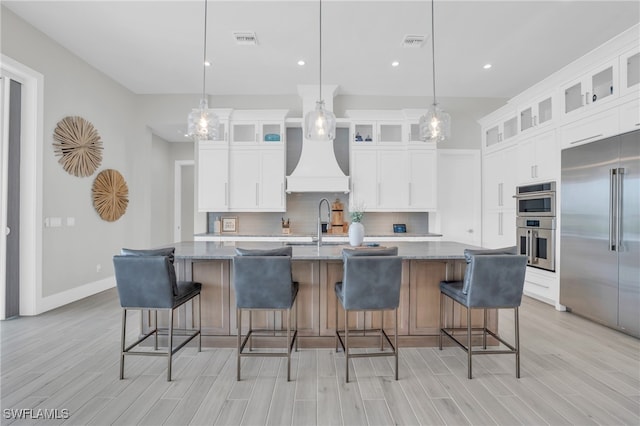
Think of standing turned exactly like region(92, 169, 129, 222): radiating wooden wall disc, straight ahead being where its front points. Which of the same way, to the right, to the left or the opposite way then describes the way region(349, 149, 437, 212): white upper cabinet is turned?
to the right

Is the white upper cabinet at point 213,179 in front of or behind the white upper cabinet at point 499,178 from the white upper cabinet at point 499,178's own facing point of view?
in front

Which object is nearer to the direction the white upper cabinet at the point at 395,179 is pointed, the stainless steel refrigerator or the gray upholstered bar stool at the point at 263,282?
the gray upholstered bar stool

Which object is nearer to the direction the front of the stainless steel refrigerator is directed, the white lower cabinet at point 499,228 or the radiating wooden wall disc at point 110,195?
the radiating wooden wall disc

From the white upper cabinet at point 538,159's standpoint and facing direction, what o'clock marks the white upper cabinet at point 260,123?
the white upper cabinet at point 260,123 is roughly at 1 o'clock from the white upper cabinet at point 538,159.

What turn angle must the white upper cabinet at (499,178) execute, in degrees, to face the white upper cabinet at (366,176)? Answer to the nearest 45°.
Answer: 0° — it already faces it

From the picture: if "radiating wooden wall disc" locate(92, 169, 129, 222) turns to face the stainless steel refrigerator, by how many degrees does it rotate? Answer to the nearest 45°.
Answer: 0° — it already faces it

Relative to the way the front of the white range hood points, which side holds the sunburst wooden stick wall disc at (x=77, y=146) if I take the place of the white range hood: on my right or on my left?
on my right

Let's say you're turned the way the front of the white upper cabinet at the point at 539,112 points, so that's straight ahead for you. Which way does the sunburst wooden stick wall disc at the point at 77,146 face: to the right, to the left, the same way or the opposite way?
the opposite way

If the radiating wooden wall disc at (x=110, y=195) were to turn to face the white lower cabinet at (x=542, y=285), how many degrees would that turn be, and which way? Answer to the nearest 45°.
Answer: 0° — it already faces it

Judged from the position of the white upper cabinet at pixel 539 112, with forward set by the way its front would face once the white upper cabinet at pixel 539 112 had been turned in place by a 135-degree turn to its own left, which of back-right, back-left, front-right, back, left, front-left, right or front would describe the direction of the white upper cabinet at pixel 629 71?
front-right

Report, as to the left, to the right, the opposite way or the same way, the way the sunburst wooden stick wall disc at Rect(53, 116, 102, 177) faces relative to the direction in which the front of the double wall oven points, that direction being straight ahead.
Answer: the opposite way
